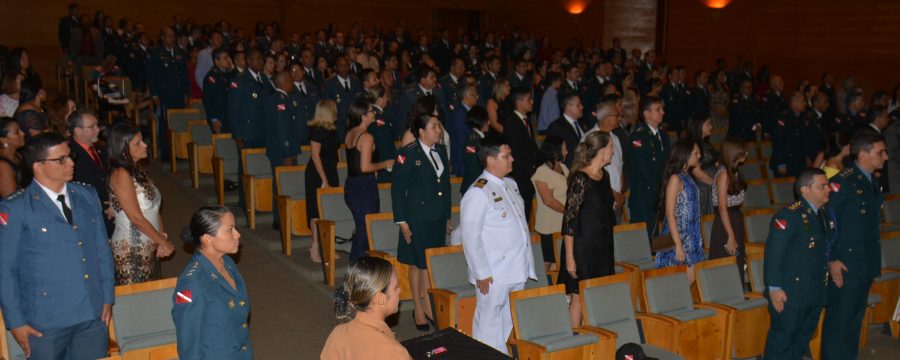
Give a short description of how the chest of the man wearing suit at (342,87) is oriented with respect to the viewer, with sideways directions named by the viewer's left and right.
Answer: facing the viewer and to the right of the viewer
